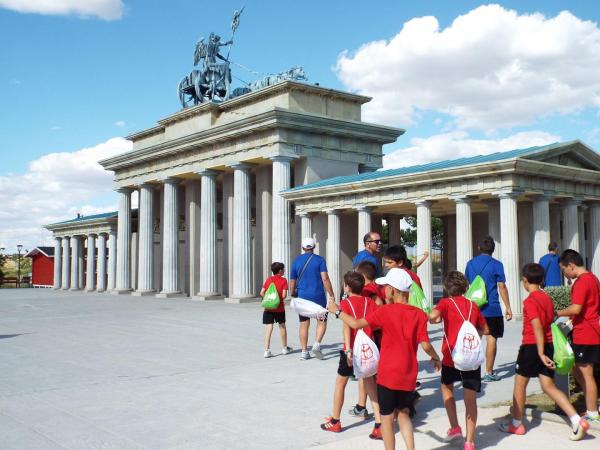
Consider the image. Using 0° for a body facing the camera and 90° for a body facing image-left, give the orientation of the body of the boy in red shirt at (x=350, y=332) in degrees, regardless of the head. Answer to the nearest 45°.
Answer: approximately 135°

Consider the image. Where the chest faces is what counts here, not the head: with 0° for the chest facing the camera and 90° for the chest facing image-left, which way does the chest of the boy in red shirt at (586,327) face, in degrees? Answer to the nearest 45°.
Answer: approximately 90°

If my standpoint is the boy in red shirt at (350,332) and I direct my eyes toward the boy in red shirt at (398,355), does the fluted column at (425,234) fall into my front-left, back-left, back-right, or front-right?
back-left

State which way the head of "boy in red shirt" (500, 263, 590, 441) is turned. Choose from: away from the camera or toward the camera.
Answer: away from the camera

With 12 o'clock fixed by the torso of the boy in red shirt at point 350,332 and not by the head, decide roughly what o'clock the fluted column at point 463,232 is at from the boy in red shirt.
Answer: The fluted column is roughly at 2 o'clock from the boy in red shirt.

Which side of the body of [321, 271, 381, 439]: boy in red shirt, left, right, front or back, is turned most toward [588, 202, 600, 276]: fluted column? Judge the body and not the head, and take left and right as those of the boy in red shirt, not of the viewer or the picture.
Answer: right

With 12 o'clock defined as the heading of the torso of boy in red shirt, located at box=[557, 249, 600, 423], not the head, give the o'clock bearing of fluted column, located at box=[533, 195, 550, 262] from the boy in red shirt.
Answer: The fluted column is roughly at 3 o'clock from the boy in red shirt.

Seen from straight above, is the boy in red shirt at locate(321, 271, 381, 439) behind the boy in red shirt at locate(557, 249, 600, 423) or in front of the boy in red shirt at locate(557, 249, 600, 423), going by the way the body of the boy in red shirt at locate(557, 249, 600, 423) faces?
in front

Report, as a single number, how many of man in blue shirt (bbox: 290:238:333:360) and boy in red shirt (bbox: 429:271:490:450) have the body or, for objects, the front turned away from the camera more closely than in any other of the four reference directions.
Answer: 2

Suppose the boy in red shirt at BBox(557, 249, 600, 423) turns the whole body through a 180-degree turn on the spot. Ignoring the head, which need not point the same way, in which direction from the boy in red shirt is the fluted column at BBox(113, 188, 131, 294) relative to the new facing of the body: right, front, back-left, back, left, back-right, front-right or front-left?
back-left

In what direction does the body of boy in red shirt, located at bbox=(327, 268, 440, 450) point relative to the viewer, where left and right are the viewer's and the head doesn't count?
facing away from the viewer and to the left of the viewer

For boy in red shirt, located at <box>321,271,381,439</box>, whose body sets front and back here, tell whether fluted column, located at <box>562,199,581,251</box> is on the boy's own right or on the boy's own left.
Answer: on the boy's own right

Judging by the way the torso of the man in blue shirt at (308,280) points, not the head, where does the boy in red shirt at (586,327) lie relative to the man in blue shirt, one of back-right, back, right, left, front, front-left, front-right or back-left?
back-right

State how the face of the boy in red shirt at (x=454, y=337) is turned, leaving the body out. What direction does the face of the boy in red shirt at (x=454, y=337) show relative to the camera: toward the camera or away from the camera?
away from the camera

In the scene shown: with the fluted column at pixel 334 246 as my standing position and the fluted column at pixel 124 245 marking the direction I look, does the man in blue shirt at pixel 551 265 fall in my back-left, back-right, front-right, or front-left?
back-left

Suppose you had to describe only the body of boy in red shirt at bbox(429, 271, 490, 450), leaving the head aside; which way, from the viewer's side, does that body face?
away from the camera
